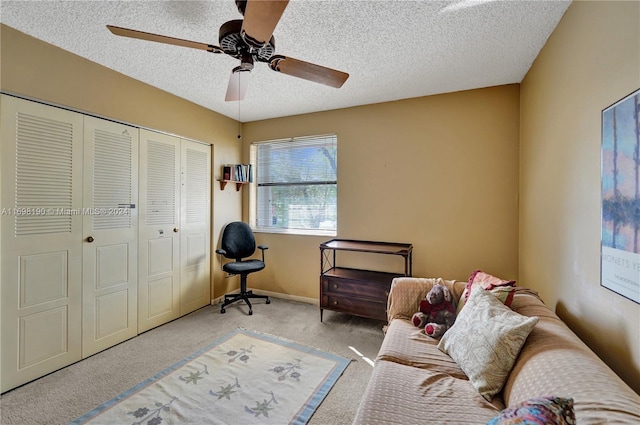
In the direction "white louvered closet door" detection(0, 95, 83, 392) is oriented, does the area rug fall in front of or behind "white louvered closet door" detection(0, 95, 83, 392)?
in front

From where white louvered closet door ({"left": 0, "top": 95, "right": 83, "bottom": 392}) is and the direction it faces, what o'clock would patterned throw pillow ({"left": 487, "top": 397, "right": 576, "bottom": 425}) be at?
The patterned throw pillow is roughly at 1 o'clock from the white louvered closet door.

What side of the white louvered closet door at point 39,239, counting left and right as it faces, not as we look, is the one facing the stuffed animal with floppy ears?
front

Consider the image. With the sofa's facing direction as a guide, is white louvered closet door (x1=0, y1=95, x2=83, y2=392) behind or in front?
in front

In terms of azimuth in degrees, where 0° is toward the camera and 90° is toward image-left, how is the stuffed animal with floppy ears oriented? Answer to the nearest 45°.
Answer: approximately 45°

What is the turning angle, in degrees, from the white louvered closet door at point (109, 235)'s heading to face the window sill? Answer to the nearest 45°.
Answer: approximately 45° to its left

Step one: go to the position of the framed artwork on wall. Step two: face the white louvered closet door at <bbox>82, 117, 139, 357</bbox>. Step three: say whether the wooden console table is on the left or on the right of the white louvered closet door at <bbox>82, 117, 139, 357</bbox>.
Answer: right

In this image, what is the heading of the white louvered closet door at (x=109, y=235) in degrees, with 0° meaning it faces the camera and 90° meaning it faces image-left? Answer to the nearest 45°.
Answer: approximately 315°

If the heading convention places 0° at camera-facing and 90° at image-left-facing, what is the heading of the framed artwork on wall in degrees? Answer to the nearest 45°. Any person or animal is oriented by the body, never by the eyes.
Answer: approximately 45°

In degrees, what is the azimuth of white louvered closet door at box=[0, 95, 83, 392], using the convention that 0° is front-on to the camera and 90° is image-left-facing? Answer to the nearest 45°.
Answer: approximately 315°

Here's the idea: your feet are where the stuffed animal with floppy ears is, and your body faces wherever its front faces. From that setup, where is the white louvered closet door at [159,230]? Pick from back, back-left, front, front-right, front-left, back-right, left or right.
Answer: front-right

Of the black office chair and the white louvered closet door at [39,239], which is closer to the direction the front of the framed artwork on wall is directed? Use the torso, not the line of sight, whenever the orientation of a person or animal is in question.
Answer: the white louvered closet door
